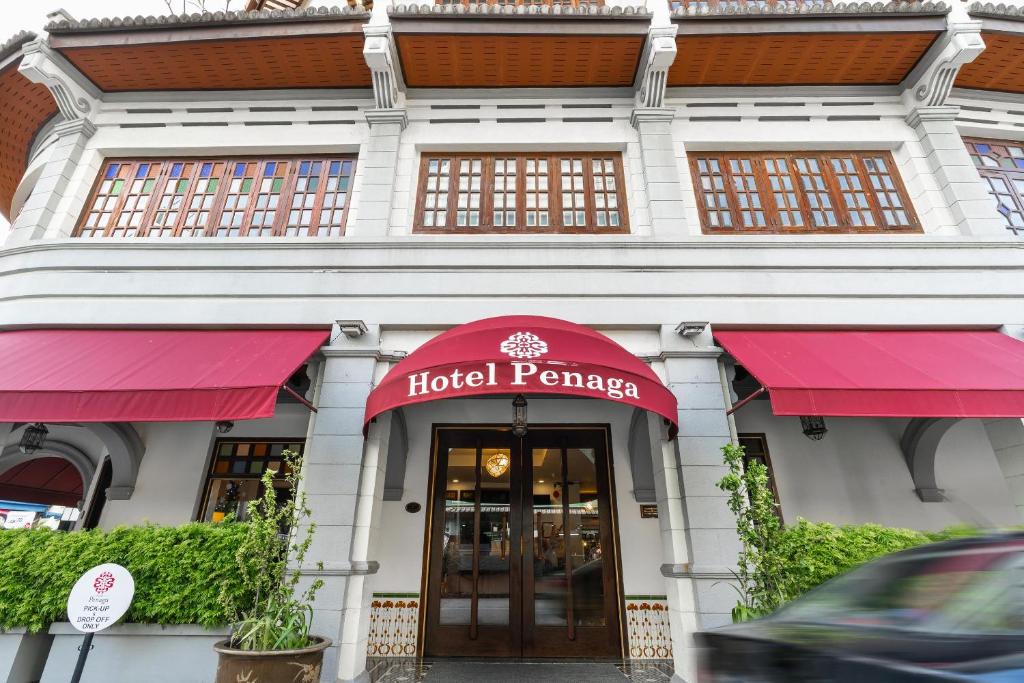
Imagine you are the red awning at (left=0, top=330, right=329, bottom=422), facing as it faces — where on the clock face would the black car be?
The black car is roughly at 11 o'clock from the red awning.

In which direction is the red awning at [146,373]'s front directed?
toward the camera

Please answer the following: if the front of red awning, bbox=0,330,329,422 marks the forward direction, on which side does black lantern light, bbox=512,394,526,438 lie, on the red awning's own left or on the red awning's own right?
on the red awning's own left

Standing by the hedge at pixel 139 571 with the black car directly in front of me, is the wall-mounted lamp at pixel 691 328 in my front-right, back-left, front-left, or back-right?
front-left

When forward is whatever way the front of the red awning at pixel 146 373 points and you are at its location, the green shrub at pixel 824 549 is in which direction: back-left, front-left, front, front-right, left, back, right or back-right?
front-left

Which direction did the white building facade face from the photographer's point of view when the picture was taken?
facing the viewer

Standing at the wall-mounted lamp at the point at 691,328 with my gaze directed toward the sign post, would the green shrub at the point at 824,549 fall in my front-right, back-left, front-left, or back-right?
back-left

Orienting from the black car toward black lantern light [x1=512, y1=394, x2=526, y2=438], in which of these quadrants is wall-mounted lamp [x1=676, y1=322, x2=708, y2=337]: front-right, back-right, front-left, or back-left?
front-right
